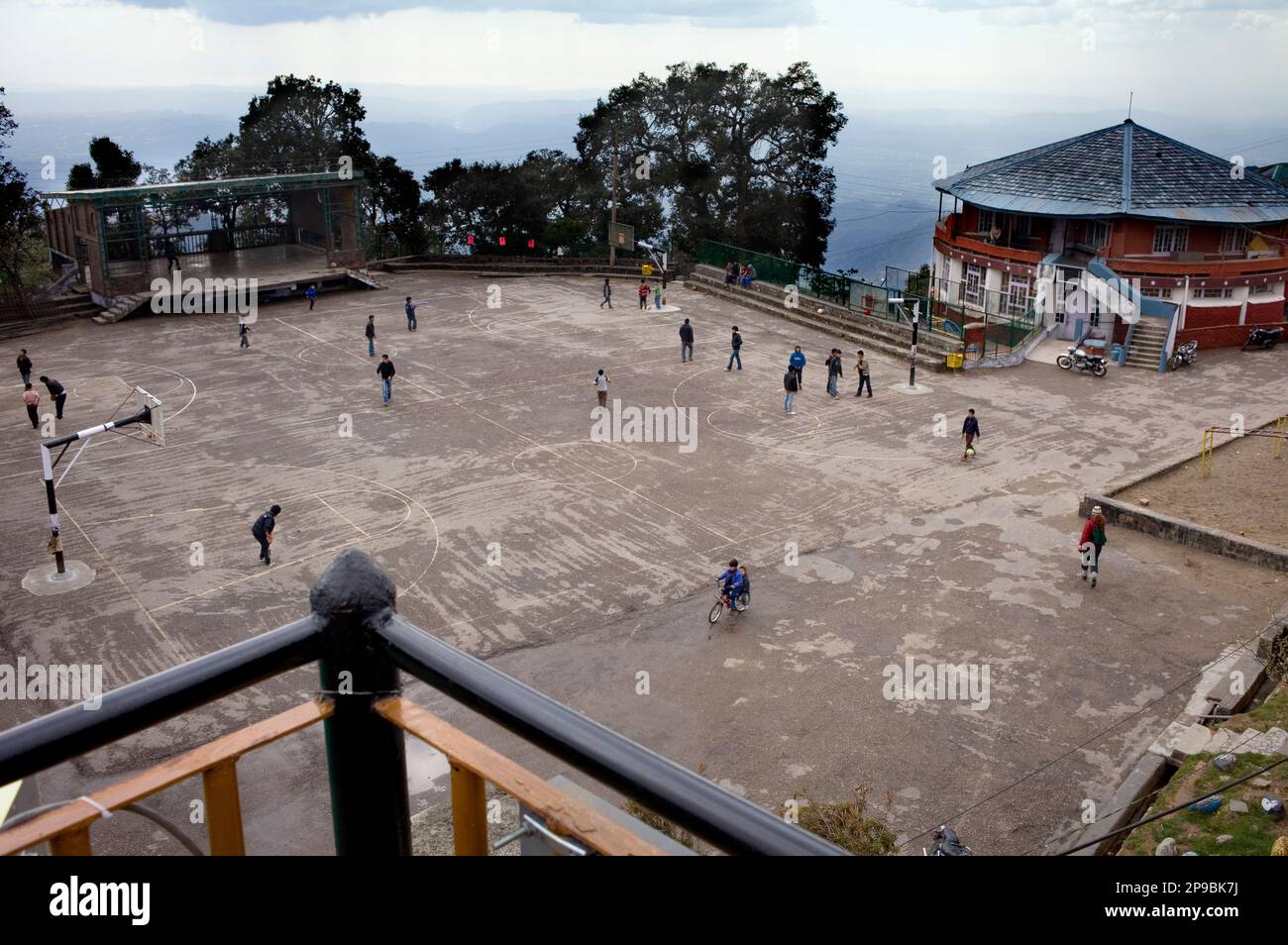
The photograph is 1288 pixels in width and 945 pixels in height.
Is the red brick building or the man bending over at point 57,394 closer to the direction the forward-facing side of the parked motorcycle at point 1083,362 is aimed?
the man bending over

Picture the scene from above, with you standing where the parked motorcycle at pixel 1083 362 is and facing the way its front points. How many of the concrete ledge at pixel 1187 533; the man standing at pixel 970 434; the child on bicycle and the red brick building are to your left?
3

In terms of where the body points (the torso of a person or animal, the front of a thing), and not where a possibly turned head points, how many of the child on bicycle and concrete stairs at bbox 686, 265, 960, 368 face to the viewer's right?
0

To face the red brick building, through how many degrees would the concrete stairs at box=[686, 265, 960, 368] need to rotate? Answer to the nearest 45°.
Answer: approximately 135° to its left

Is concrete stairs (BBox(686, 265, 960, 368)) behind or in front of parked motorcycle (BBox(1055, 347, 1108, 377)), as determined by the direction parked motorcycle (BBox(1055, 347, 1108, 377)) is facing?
in front

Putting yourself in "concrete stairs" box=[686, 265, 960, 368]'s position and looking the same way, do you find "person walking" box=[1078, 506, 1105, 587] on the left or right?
on its left

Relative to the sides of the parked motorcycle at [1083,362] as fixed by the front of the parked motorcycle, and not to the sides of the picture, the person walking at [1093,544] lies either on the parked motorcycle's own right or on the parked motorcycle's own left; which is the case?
on the parked motorcycle's own left

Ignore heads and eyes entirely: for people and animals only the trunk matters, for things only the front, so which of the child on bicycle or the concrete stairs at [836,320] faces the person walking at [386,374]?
the concrete stairs

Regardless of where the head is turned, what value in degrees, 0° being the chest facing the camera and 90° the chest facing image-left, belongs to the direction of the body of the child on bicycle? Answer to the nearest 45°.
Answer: approximately 45°

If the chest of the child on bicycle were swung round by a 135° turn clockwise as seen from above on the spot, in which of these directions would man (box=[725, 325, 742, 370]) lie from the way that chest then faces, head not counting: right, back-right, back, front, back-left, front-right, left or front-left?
front

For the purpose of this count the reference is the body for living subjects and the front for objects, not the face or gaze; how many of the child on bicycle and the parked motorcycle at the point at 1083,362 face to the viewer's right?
0

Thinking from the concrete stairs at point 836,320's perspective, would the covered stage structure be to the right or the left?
on its right

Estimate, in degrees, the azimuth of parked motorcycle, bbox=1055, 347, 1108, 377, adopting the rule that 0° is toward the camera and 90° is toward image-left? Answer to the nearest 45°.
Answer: approximately 90°

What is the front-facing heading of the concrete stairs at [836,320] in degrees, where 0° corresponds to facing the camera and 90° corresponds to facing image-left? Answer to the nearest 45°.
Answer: approximately 45°

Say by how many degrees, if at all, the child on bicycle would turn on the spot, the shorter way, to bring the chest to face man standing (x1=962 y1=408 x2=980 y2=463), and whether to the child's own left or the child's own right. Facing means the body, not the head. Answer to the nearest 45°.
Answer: approximately 180°
